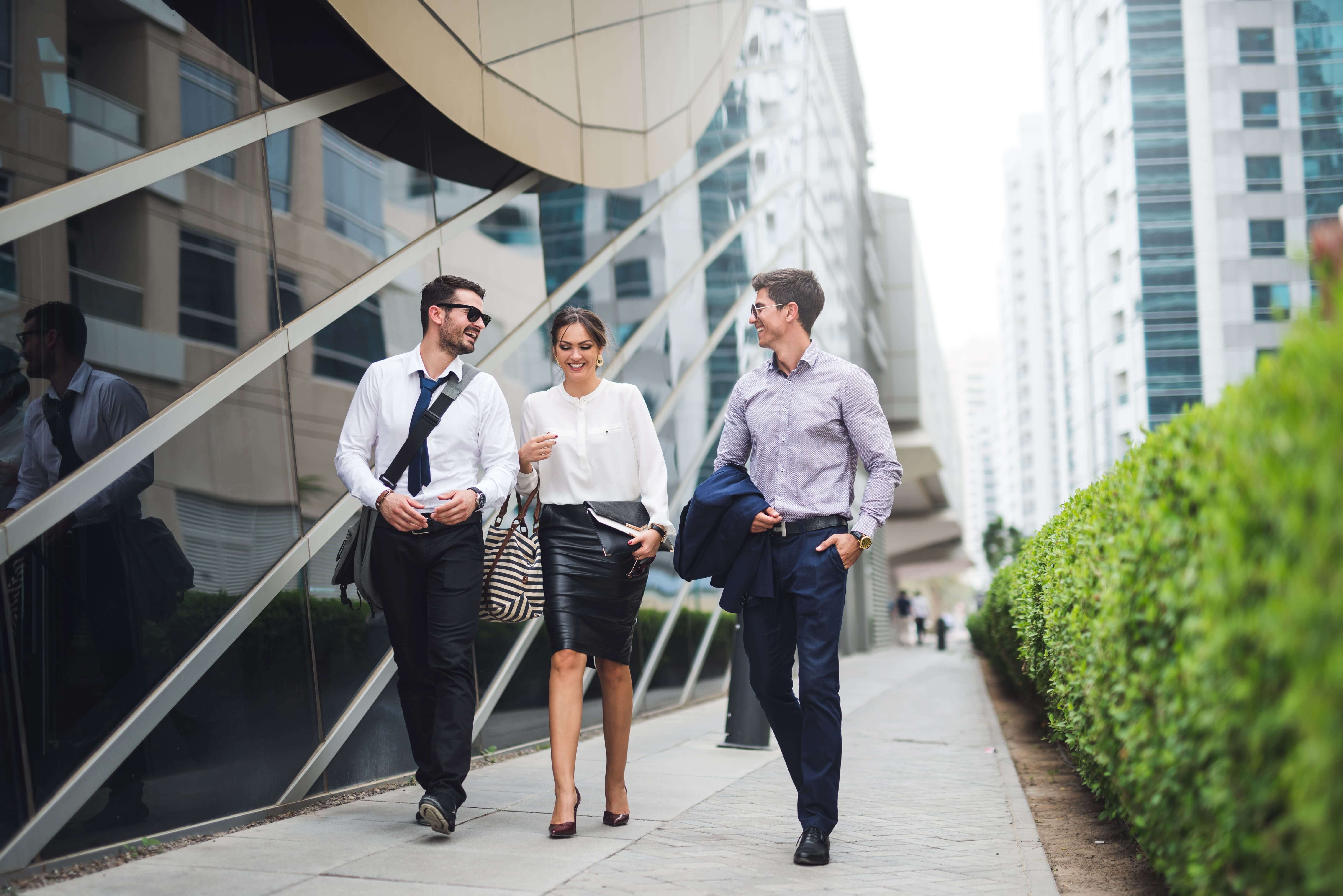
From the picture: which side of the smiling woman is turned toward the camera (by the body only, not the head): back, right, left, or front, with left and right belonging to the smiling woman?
front

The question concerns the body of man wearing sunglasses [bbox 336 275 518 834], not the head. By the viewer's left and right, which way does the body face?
facing the viewer

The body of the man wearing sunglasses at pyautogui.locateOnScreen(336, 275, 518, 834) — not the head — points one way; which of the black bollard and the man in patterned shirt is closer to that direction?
the man in patterned shirt

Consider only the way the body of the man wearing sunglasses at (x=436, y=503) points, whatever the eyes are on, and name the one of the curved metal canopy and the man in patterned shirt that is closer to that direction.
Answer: the man in patterned shirt

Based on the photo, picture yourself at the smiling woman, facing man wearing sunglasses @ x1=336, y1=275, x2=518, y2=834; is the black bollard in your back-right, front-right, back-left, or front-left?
back-right

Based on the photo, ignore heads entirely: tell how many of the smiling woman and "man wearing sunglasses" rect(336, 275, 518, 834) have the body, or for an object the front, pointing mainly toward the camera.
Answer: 2

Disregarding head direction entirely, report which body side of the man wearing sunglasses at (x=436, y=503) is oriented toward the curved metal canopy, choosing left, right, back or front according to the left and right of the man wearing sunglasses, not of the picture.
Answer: back

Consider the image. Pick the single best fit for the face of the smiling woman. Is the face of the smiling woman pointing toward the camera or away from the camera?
toward the camera

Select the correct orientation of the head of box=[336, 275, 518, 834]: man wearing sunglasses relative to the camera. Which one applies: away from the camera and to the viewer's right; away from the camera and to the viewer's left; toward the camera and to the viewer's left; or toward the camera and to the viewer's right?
toward the camera and to the viewer's right
